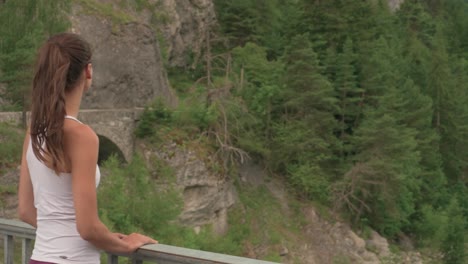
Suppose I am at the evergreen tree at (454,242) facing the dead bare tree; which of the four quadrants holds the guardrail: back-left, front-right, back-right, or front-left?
front-left

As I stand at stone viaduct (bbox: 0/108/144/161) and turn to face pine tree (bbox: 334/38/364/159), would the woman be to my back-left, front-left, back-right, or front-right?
back-right

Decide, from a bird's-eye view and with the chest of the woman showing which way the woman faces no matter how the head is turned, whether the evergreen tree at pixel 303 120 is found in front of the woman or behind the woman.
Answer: in front

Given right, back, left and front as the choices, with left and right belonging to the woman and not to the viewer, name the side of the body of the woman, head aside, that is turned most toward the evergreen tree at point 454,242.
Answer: front

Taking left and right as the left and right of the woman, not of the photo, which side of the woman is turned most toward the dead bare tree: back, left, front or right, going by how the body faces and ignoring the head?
front

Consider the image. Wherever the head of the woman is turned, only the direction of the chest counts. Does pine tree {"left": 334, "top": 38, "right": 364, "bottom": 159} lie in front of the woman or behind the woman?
in front

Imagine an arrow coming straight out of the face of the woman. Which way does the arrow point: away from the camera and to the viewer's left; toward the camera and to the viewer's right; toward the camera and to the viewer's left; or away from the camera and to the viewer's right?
away from the camera and to the viewer's right

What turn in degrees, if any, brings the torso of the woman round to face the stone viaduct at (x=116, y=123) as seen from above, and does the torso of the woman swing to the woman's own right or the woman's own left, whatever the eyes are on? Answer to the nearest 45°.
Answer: approximately 45° to the woman's own left

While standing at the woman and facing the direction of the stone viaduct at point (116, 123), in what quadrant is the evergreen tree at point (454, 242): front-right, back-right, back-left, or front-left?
front-right

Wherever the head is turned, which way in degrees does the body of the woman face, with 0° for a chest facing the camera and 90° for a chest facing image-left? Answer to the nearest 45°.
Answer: approximately 225°
